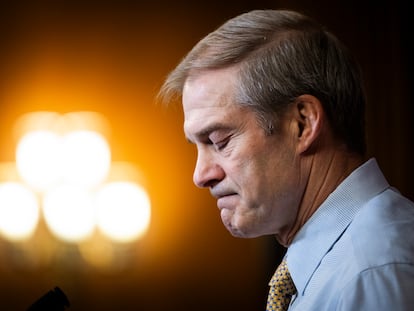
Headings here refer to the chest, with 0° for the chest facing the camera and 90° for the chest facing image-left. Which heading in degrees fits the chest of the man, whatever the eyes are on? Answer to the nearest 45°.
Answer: approximately 90°
